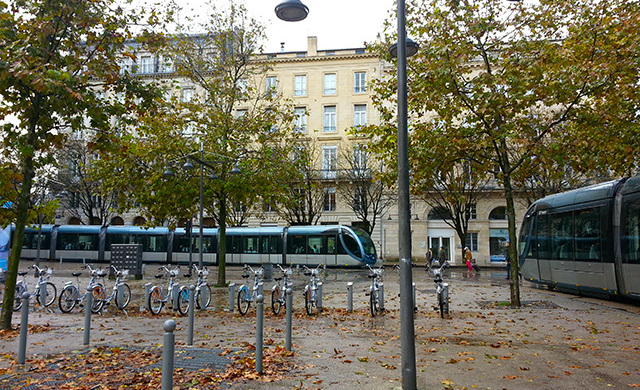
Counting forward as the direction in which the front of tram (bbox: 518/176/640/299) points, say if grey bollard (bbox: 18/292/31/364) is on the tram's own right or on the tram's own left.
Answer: on the tram's own left

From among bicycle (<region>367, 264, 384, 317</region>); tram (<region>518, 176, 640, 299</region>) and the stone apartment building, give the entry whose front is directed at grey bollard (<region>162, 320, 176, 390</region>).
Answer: the stone apartment building

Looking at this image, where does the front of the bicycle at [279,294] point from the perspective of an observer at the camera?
facing away from the viewer and to the right of the viewer

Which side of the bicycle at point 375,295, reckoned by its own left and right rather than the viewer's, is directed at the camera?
back

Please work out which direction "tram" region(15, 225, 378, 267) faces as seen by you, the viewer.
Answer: facing to the right of the viewer

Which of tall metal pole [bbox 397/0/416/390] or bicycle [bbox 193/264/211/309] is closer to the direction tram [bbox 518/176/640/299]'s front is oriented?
the bicycle

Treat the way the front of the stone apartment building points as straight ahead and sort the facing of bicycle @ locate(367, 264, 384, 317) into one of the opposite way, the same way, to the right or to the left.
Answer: the opposite way

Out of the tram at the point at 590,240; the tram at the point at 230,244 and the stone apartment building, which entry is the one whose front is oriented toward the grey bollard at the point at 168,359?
the stone apartment building
